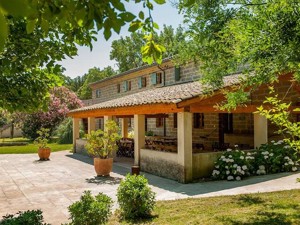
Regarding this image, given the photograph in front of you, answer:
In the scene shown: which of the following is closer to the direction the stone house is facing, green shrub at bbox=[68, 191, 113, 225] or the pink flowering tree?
the green shrub

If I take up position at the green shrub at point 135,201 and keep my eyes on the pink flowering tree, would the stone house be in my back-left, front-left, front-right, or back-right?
front-right

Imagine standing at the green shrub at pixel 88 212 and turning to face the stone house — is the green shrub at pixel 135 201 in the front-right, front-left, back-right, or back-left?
front-right

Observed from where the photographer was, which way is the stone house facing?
facing the viewer and to the left of the viewer

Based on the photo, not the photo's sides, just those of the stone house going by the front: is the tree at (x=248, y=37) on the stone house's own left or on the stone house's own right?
on the stone house's own left

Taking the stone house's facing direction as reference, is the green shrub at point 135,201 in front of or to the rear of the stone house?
in front

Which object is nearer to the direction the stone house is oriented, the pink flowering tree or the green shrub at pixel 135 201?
the green shrub

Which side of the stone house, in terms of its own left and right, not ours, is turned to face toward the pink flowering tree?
right

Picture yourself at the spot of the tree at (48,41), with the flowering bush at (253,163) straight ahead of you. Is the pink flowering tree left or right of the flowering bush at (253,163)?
left

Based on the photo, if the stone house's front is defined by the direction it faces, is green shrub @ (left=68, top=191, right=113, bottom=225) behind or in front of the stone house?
in front
